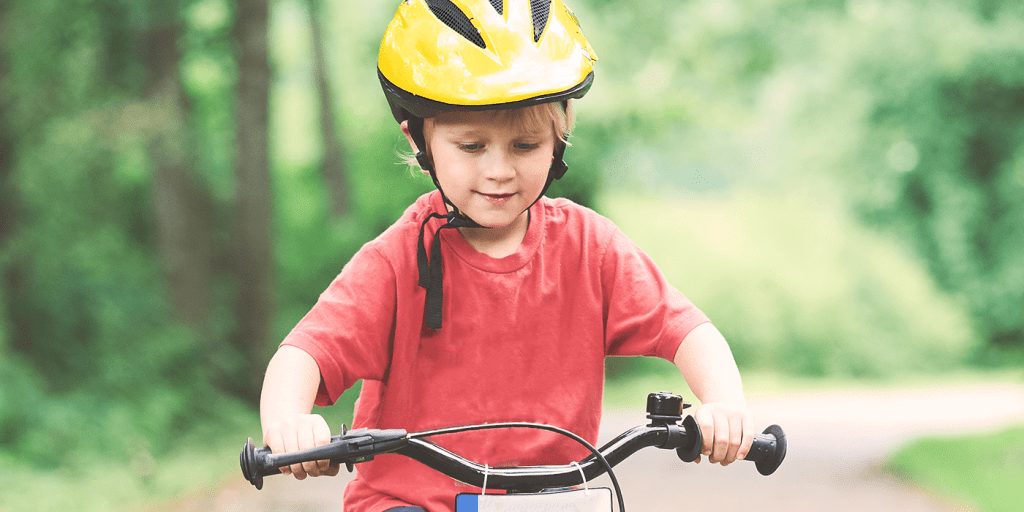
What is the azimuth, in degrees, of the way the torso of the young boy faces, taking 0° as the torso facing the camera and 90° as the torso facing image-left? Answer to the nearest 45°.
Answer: approximately 0°

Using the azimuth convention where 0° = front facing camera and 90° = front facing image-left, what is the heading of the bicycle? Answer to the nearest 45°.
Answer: approximately 0°

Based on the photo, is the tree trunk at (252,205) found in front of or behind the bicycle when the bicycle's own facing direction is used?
behind

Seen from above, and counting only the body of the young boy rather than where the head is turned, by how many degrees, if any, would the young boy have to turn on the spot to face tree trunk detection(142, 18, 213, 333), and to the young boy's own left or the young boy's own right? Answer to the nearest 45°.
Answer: approximately 135° to the young boy's own right

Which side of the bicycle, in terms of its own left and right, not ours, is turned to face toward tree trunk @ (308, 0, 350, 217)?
back
